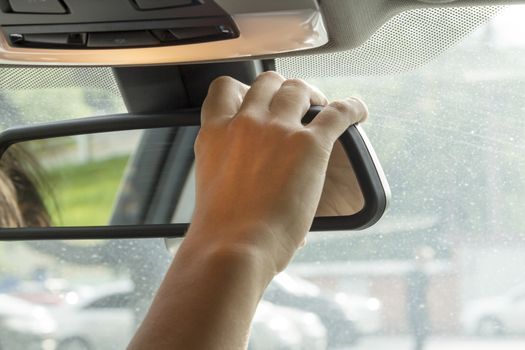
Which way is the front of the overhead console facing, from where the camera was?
facing the viewer
